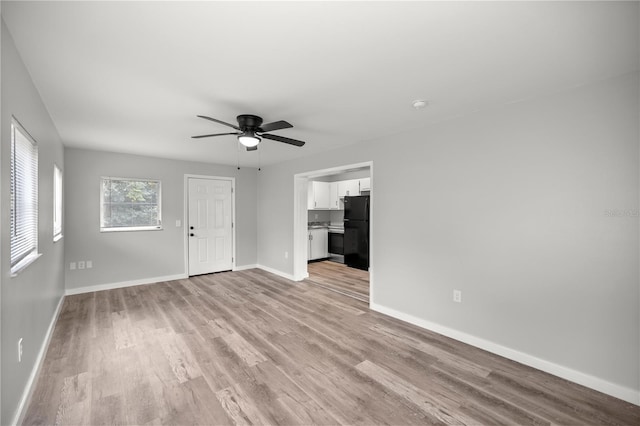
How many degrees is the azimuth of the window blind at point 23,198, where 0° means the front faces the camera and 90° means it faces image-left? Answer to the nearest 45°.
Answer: approximately 270°

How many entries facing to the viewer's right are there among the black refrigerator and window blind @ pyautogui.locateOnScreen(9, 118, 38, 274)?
1

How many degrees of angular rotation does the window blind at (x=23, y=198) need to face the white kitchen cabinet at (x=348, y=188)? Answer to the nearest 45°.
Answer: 0° — it already faces it

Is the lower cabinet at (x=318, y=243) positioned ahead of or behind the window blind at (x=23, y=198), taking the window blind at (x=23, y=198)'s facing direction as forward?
ahead

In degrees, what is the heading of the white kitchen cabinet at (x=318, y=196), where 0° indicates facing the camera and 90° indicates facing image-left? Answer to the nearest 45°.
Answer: approximately 315°

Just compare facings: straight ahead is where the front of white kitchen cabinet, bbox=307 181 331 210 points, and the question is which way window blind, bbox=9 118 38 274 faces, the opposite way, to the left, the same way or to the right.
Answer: to the left

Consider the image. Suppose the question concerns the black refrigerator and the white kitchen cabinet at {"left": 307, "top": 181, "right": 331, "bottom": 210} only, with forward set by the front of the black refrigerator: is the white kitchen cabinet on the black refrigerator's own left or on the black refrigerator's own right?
on the black refrigerator's own right
